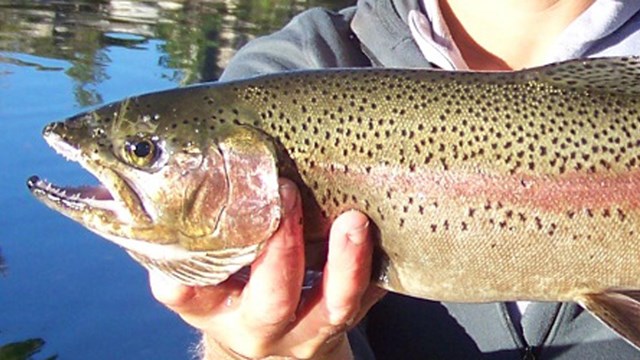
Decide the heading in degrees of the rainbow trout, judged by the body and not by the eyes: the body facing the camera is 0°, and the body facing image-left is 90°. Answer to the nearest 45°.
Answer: approximately 90°
